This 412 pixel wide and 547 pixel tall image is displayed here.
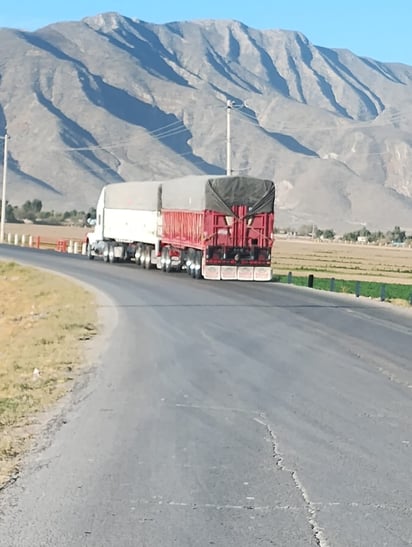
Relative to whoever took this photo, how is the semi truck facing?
facing away from the viewer and to the left of the viewer
